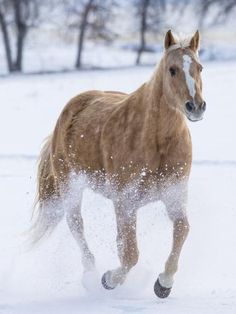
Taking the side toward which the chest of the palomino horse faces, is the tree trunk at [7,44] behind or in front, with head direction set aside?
behind

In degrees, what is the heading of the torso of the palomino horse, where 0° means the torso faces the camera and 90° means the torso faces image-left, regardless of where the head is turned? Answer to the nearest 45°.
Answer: approximately 315°

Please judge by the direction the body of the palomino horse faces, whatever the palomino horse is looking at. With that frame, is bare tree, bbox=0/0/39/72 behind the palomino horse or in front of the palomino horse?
behind

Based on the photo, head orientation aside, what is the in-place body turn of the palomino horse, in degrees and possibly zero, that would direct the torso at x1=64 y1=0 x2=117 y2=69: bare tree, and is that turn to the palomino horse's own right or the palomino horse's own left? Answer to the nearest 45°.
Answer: approximately 135° to the palomino horse's own left

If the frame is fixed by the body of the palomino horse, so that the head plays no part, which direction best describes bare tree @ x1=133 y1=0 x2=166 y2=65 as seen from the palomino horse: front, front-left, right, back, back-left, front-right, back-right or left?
back-left

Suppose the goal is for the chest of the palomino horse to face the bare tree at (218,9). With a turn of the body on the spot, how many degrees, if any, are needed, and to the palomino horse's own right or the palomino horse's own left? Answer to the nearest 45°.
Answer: approximately 135° to the palomino horse's own left
